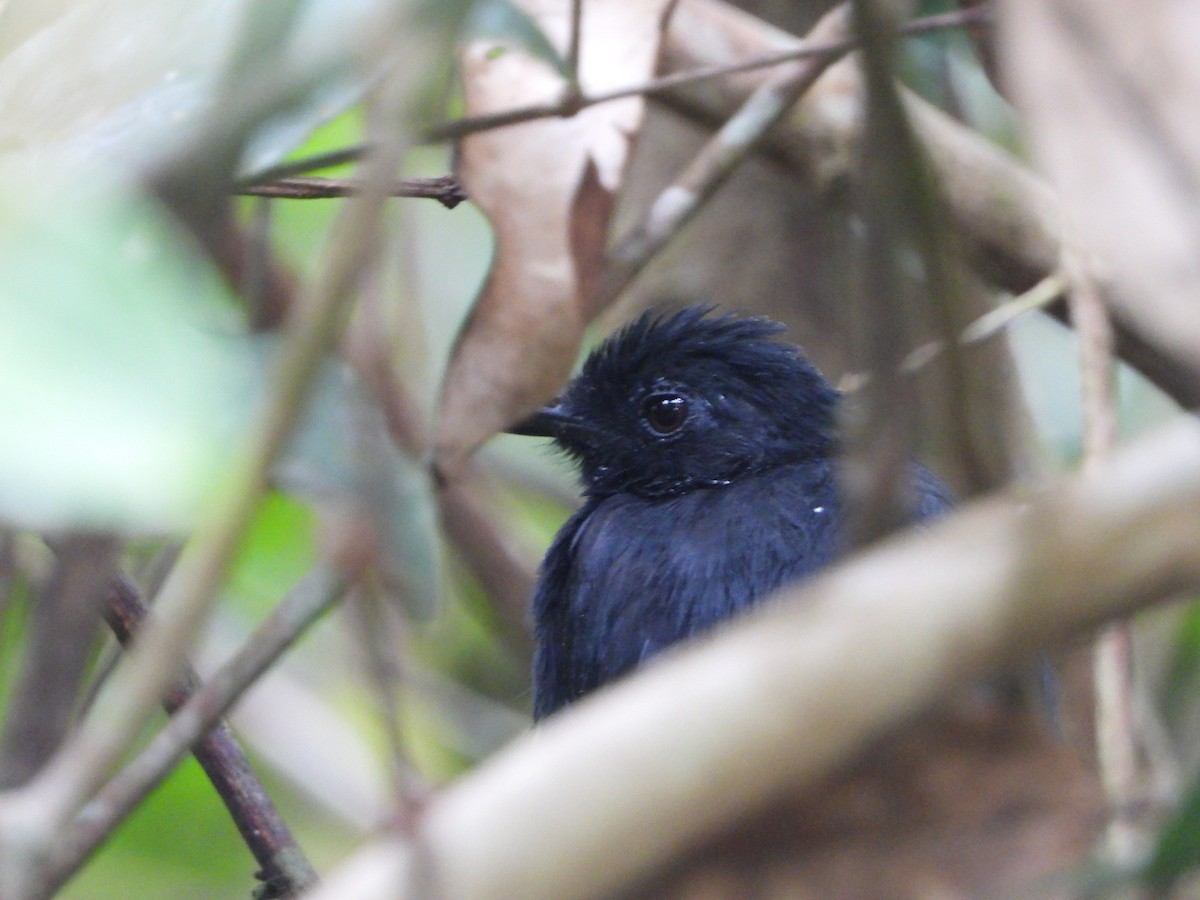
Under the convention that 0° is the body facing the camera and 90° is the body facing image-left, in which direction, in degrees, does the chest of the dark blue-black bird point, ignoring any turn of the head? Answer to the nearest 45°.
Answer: approximately 90°
